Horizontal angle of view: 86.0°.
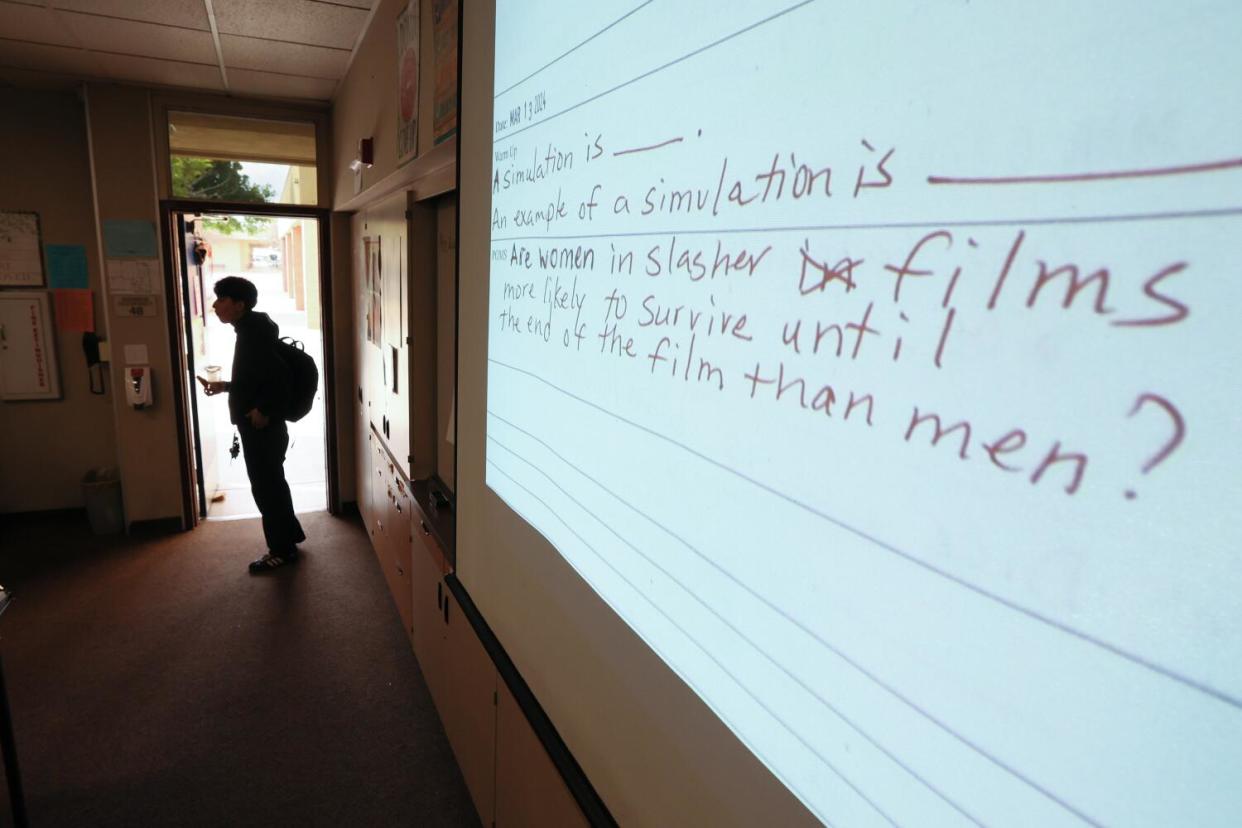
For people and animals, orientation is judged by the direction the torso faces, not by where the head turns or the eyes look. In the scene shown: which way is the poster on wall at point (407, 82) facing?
to the viewer's left

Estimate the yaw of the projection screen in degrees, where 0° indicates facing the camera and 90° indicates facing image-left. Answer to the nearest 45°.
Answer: approximately 45°

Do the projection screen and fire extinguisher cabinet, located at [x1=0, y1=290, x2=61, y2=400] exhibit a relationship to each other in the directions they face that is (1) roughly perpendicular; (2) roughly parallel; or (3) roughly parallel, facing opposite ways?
roughly perpendicular

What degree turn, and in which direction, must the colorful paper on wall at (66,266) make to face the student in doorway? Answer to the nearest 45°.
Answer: approximately 45° to its left

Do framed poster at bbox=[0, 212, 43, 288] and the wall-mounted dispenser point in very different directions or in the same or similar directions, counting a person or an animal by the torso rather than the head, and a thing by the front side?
same or similar directions

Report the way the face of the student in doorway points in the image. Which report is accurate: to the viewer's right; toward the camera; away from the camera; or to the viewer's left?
to the viewer's left

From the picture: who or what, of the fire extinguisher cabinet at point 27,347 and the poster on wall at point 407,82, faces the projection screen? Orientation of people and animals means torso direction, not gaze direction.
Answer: the fire extinguisher cabinet

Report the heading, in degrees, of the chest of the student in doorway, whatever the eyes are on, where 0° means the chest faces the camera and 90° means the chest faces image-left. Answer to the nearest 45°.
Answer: approximately 90°

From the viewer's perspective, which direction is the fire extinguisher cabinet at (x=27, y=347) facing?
toward the camera

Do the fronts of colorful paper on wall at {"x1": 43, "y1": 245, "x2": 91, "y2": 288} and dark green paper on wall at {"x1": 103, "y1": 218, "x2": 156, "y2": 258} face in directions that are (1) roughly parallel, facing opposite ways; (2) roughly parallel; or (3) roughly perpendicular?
roughly parallel

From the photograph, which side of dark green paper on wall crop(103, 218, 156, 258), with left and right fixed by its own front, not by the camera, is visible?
front

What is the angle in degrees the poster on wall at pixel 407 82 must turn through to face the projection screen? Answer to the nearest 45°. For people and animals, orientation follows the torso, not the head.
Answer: approximately 90° to its left

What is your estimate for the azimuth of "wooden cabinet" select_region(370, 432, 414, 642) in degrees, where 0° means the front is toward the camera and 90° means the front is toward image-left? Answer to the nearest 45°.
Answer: approximately 90°

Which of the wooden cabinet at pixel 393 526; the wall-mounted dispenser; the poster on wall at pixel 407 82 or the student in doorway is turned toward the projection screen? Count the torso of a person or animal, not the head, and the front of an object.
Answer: the wall-mounted dispenser

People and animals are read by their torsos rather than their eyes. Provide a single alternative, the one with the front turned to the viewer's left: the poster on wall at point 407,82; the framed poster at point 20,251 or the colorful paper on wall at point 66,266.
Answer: the poster on wall

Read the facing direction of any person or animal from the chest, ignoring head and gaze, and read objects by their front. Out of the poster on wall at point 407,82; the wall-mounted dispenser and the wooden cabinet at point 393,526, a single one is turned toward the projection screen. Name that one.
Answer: the wall-mounted dispenser

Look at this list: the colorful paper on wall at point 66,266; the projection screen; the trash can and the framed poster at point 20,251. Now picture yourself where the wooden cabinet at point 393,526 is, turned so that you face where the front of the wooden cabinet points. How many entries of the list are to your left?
1

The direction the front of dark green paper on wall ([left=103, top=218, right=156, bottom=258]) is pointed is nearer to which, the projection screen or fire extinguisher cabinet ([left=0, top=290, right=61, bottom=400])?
the projection screen
